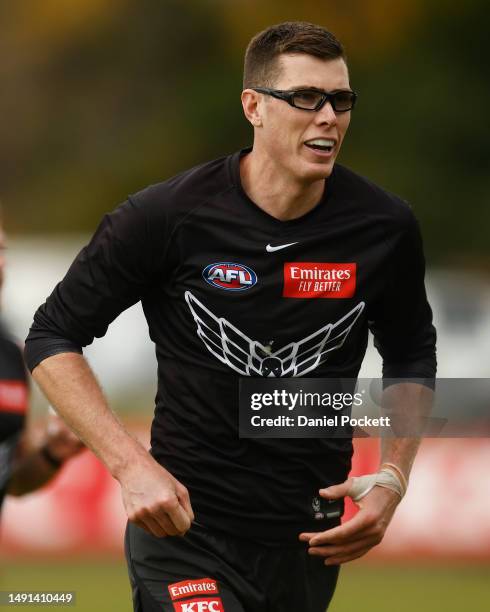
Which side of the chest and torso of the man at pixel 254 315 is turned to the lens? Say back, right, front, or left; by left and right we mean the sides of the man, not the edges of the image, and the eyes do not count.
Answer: front

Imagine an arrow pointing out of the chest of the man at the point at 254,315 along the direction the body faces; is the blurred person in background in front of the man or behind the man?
behind

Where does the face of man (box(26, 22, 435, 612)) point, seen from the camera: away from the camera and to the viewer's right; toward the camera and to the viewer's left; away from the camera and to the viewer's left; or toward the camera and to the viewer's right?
toward the camera and to the viewer's right
